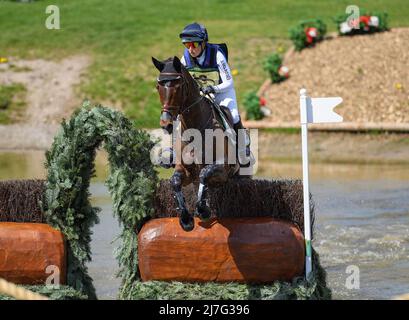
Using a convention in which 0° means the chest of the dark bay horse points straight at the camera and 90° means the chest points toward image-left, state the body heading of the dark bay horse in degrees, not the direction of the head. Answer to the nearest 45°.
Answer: approximately 45°

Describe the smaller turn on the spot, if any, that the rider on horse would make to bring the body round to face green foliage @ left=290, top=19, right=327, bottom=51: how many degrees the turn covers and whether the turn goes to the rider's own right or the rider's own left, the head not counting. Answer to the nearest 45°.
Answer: approximately 135° to the rider's own right

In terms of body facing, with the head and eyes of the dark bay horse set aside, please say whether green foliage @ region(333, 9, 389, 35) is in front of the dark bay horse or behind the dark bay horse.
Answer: behind

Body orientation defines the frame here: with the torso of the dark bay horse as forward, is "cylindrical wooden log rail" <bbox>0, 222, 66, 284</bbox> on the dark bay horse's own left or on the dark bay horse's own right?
on the dark bay horse's own right

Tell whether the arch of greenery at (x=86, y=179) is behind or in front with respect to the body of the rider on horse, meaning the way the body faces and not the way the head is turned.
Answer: in front

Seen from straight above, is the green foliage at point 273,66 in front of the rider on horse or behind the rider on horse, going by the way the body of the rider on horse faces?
behind

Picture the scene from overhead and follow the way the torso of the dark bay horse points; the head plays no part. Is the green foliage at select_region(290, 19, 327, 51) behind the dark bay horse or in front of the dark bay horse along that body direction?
behind

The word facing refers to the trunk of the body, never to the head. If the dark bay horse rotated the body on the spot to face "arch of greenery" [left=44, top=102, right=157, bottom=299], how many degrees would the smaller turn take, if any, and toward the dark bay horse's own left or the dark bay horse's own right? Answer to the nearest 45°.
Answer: approximately 45° to the dark bay horse's own right

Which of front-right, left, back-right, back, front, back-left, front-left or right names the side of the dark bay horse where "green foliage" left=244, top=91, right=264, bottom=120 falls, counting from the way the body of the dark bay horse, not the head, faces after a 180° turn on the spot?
front-left
